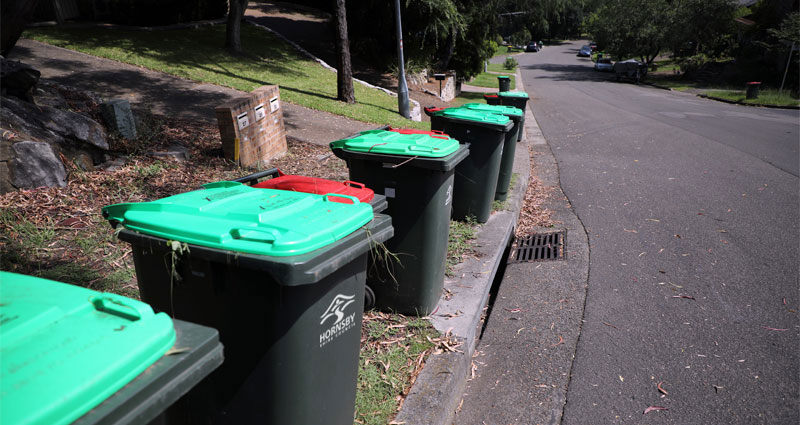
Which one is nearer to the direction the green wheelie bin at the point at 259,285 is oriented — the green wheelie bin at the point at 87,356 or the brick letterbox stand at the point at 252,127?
the green wheelie bin

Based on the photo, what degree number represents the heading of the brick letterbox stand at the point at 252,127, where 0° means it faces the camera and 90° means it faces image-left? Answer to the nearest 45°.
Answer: approximately 315°

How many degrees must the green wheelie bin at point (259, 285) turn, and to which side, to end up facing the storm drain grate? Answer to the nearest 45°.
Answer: approximately 90° to its left

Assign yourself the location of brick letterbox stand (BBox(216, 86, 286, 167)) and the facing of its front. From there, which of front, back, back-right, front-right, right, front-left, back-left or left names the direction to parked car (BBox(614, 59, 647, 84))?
left

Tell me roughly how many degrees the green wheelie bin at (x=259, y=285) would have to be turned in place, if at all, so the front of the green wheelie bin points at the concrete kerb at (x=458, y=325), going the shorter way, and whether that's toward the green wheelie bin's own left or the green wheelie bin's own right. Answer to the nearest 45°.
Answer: approximately 90° to the green wheelie bin's own left

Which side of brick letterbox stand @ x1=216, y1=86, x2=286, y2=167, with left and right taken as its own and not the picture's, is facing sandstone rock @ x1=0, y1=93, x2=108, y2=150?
right

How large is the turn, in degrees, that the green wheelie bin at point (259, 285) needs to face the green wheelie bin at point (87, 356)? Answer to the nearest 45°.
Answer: approximately 90° to its right

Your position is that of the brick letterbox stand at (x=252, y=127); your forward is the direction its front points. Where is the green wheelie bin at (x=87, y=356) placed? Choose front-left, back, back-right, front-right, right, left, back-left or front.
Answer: front-right
